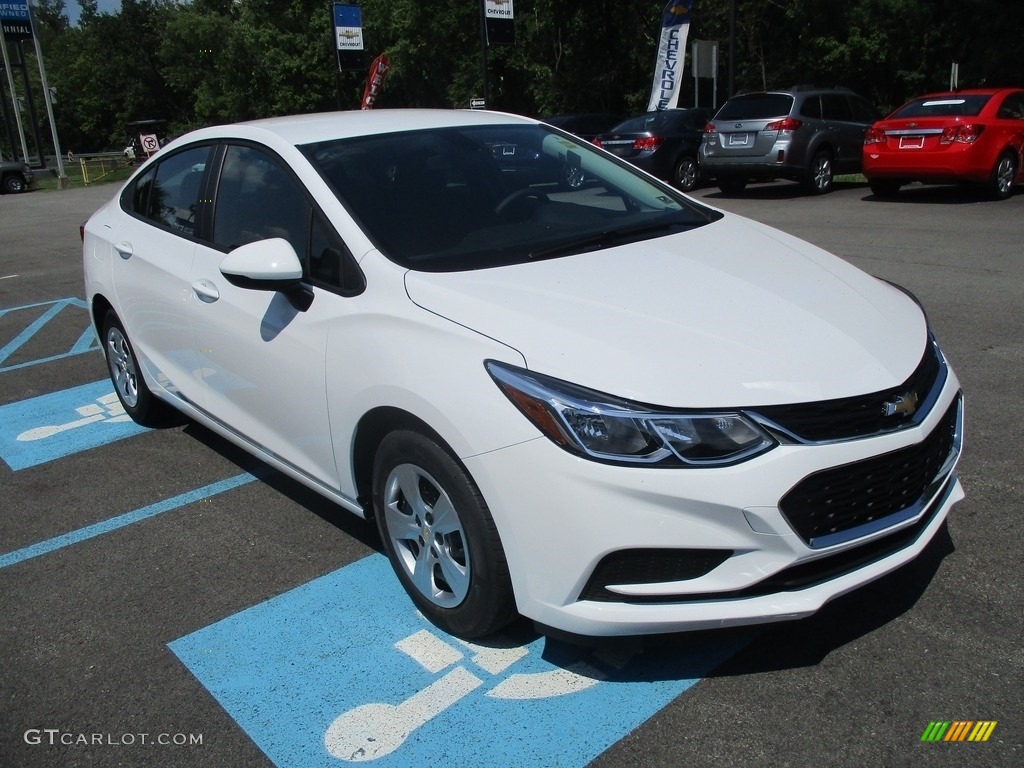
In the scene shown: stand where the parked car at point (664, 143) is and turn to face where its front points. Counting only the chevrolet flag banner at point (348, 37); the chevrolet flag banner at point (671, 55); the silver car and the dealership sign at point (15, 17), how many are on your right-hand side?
1

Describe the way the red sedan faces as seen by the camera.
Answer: facing away from the viewer and to the right of the viewer

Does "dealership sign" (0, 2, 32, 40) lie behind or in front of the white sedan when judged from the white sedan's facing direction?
behind

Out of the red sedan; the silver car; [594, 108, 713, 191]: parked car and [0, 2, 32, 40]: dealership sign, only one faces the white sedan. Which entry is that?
the dealership sign

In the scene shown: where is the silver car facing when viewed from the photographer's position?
facing away from the viewer and to the right of the viewer

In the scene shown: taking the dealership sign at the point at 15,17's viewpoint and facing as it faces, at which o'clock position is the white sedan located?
The white sedan is roughly at 12 o'clock from the dealership sign.

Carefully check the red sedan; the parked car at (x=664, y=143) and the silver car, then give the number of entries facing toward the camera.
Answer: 0

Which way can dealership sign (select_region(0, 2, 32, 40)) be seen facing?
toward the camera

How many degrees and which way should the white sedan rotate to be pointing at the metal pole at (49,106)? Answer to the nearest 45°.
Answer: approximately 180°

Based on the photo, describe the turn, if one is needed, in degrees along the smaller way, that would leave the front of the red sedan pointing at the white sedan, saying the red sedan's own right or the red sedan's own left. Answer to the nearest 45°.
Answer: approximately 135° to the red sedan's own right
